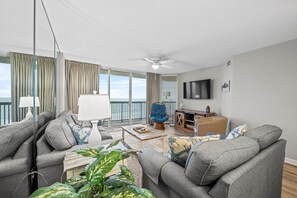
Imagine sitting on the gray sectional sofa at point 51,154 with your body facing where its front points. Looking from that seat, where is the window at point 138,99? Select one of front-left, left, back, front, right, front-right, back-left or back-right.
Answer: front-left

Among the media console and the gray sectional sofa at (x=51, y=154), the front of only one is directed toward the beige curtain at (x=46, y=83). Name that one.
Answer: the media console

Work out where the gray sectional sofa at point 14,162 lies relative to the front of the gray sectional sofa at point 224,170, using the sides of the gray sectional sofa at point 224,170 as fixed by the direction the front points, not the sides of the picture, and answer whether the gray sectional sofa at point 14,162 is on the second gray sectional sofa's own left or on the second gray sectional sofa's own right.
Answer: on the second gray sectional sofa's own left

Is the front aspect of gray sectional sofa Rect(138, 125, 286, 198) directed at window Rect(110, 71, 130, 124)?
yes

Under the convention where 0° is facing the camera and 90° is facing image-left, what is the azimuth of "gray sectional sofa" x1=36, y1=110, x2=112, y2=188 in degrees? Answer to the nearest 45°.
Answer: approximately 270°

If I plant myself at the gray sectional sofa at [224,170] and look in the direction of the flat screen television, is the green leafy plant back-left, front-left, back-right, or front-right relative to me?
back-left

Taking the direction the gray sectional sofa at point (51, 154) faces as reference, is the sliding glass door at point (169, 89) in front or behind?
in front

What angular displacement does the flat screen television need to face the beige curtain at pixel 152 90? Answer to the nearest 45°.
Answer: approximately 45° to its right

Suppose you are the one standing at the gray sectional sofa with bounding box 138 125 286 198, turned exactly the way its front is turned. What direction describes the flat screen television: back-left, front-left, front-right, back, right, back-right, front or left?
front-right

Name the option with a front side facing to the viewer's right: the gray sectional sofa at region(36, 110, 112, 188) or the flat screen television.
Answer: the gray sectional sofa

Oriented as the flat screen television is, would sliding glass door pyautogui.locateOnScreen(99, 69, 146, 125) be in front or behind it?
in front

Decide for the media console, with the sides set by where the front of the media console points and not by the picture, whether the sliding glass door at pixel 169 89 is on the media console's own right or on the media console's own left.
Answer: on the media console's own right

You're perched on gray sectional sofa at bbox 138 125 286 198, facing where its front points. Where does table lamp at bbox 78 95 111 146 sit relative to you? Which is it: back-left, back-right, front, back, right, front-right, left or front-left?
front-left

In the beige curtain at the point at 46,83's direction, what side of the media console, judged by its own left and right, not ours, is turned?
front

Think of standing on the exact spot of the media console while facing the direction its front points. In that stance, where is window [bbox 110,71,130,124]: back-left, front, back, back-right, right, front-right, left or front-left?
front-right

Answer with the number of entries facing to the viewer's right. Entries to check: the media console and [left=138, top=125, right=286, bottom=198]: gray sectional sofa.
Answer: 0
